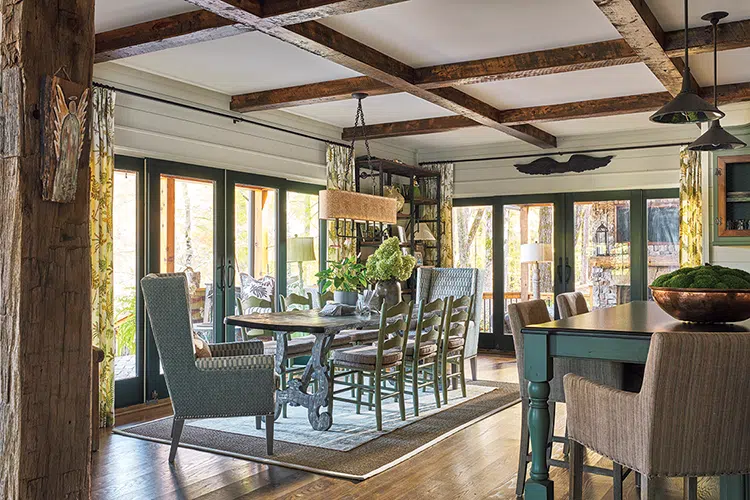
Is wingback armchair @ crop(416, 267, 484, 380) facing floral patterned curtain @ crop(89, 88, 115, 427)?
yes

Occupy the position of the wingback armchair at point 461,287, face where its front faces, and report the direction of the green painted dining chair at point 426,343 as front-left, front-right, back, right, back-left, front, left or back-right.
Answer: front-left

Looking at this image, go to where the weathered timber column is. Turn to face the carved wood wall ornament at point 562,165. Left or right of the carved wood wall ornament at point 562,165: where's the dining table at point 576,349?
right

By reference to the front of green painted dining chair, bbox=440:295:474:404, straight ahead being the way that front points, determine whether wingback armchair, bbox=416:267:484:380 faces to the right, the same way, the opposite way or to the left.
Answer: to the left

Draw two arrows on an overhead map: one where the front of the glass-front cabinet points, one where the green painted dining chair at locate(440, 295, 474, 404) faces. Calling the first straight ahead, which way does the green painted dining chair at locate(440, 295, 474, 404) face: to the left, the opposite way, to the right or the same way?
to the right

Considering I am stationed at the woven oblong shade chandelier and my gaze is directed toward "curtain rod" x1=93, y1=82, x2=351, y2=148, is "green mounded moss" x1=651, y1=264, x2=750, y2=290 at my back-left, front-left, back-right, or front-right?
back-left

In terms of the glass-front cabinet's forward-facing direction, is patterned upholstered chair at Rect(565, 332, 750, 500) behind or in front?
in front

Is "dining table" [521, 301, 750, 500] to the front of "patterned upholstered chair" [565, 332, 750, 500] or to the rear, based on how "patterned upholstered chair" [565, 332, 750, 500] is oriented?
to the front

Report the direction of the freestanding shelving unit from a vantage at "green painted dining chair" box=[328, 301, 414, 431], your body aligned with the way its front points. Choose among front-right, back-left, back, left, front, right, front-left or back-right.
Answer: front-right

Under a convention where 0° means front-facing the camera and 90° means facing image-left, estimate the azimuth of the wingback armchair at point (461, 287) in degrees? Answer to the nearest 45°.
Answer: approximately 45°

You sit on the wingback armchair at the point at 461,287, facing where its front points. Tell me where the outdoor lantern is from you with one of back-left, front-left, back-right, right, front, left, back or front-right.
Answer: back

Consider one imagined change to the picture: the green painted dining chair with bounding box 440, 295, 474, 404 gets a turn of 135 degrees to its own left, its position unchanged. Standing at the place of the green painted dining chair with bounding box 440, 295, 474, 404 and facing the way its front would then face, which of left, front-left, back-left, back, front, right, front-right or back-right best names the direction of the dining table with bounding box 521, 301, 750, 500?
front
